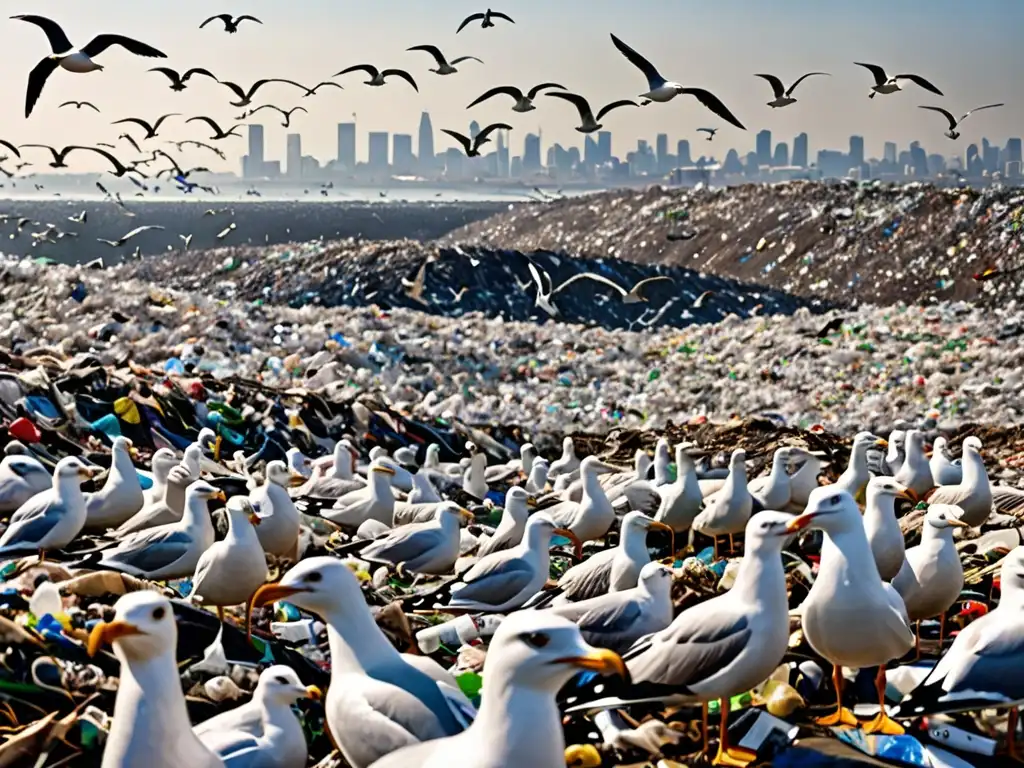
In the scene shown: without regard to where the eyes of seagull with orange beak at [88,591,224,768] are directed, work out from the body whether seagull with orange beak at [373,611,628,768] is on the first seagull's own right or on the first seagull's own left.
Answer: on the first seagull's own left

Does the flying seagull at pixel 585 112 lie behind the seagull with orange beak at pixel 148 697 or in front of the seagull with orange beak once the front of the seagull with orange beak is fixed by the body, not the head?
behind

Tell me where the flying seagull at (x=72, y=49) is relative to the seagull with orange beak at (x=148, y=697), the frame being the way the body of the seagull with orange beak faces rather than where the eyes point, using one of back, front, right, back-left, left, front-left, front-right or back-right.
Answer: back-right

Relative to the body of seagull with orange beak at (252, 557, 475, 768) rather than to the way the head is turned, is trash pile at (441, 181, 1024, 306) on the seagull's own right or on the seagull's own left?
on the seagull's own right

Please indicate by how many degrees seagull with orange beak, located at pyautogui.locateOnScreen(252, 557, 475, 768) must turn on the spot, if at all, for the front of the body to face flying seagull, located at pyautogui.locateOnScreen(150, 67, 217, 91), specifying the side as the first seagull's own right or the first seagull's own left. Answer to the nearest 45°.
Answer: approximately 90° to the first seagull's own right

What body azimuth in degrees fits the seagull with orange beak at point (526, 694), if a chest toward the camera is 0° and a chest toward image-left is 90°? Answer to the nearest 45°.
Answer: approximately 270°

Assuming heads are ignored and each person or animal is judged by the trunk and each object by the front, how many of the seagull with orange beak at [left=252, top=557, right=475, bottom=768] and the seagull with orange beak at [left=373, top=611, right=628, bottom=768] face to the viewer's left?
1

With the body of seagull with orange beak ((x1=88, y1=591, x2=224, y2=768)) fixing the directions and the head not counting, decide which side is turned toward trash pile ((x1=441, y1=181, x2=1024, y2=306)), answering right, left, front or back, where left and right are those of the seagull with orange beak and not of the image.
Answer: back

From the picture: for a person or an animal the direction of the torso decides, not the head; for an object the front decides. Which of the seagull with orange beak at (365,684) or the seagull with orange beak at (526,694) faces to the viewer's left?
the seagull with orange beak at (365,684)

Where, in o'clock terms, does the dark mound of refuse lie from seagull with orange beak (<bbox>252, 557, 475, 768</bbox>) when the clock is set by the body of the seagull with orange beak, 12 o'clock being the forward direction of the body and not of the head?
The dark mound of refuse is roughly at 3 o'clock from the seagull with orange beak.

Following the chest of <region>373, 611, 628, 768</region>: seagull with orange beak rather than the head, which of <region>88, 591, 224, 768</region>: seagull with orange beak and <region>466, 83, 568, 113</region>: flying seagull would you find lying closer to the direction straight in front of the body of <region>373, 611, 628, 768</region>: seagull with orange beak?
the flying seagull

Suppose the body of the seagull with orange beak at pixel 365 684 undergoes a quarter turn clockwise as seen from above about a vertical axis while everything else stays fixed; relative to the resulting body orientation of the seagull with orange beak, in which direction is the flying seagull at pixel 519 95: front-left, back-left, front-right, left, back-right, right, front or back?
front

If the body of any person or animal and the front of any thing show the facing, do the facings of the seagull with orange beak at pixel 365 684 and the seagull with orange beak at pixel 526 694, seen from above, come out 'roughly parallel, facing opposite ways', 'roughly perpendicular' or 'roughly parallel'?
roughly parallel, facing opposite ways

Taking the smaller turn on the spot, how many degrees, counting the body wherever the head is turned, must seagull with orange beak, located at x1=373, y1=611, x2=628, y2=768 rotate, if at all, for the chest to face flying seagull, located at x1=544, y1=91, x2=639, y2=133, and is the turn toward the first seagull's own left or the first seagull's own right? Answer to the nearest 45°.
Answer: approximately 90° to the first seagull's own left

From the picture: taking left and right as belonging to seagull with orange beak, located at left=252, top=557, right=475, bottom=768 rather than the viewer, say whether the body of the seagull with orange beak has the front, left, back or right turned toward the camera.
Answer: left

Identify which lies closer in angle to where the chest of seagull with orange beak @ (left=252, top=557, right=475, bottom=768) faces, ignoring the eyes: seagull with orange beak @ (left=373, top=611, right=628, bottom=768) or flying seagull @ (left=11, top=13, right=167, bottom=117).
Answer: the flying seagull

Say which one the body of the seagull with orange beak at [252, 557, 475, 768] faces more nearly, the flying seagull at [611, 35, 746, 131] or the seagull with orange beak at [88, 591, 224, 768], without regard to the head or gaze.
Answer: the seagull with orange beak
